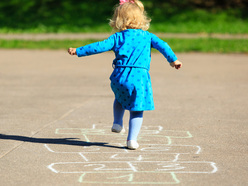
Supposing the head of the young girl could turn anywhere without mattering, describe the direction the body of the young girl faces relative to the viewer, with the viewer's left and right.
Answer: facing away from the viewer

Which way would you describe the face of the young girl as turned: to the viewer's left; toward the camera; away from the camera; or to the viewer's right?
away from the camera
